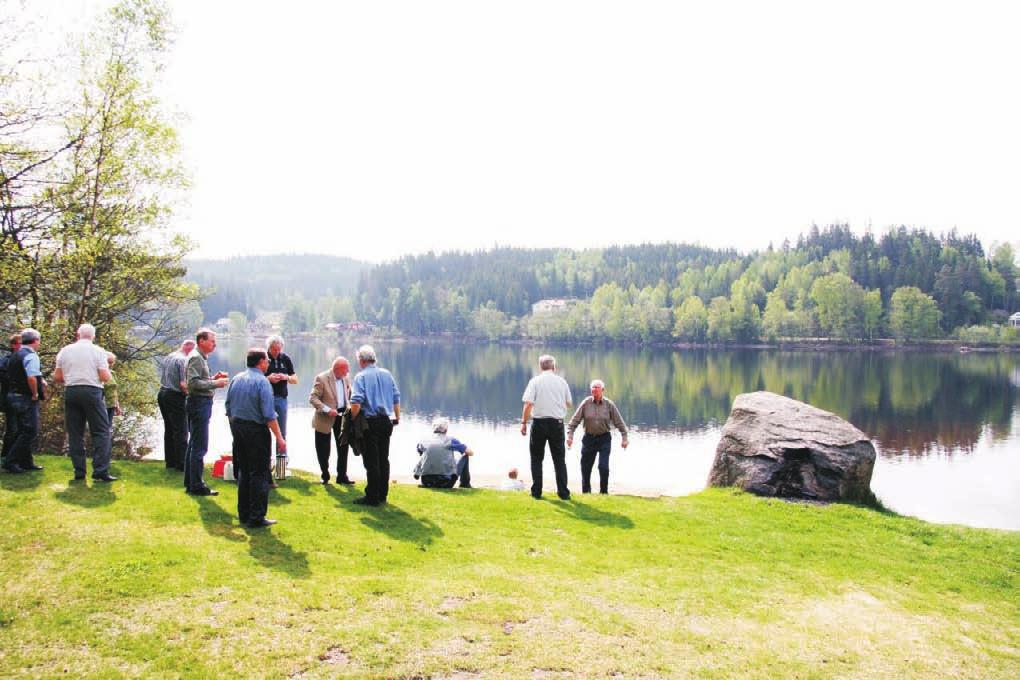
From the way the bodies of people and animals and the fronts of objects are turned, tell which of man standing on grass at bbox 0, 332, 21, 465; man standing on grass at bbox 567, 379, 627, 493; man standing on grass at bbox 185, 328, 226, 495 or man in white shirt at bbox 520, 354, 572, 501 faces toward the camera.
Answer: man standing on grass at bbox 567, 379, 627, 493

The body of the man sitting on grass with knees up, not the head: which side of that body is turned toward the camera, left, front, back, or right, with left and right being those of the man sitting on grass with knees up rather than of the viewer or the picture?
back

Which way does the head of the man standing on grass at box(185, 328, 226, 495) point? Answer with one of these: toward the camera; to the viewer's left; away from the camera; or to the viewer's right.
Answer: to the viewer's right

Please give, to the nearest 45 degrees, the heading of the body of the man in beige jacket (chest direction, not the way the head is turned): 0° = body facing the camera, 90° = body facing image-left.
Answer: approximately 315°

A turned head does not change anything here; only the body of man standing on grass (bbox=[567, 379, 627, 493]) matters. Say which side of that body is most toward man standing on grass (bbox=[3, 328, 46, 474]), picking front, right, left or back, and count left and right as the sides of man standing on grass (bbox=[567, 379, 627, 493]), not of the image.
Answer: right

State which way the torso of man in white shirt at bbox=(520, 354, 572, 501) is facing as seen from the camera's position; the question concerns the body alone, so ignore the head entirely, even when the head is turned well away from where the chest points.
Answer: away from the camera

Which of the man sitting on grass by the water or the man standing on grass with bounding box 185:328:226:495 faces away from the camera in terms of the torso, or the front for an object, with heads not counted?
the man sitting on grass by the water

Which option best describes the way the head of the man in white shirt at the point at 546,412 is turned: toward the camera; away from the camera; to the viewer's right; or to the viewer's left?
away from the camera

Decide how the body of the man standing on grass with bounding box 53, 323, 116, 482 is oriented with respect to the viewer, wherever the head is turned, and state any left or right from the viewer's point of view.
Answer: facing away from the viewer

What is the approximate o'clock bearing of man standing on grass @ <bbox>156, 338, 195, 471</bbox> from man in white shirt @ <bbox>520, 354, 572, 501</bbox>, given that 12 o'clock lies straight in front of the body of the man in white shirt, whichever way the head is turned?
The man standing on grass is roughly at 9 o'clock from the man in white shirt.

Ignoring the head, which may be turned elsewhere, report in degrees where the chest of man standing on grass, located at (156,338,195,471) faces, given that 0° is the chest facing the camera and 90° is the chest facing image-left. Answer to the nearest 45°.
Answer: approximately 225°

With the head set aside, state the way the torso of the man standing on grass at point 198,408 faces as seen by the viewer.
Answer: to the viewer's right

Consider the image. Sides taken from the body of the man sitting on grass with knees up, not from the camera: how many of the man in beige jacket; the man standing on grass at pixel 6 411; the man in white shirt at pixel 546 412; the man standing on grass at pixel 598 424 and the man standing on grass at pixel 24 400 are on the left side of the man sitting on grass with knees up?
3

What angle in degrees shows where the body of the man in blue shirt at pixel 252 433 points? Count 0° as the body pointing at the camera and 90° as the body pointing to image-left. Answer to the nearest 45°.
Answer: approximately 225°

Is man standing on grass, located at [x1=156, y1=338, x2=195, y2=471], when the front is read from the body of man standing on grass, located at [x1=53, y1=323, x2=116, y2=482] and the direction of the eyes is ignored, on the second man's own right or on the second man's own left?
on the second man's own right
